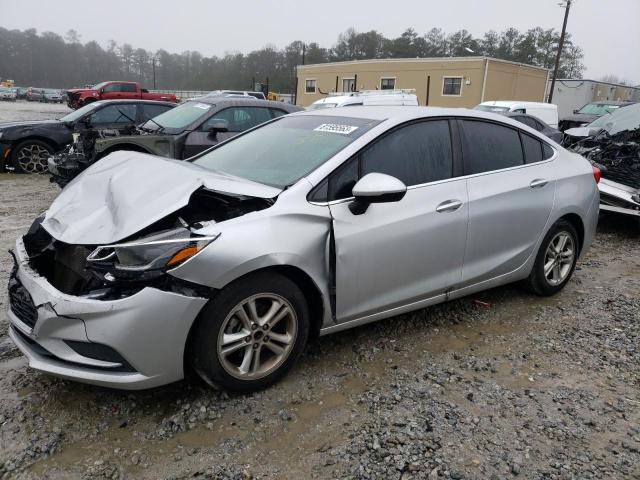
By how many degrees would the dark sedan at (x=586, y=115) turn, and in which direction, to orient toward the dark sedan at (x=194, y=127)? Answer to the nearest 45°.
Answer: approximately 45° to its left

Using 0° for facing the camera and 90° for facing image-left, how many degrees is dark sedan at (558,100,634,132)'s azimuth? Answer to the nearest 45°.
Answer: approximately 45°

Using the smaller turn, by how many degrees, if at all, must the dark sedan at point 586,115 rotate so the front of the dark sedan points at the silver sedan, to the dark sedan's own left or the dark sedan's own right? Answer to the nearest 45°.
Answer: approximately 45° to the dark sedan's own left

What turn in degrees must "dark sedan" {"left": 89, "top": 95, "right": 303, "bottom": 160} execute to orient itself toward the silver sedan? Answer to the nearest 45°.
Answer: approximately 45° to its left

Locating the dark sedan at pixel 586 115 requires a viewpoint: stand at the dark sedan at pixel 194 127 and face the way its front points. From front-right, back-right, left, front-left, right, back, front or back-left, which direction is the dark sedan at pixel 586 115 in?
back

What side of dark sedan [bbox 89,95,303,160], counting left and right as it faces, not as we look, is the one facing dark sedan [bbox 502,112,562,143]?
back

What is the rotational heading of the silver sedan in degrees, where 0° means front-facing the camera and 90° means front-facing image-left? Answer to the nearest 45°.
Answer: approximately 45°

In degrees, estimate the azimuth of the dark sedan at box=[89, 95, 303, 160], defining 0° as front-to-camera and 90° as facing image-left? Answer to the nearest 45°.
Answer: approximately 45°

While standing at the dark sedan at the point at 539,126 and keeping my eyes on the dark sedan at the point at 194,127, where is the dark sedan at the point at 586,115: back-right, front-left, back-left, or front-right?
back-right

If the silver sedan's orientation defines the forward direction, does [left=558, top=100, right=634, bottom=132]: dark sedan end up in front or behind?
behind
